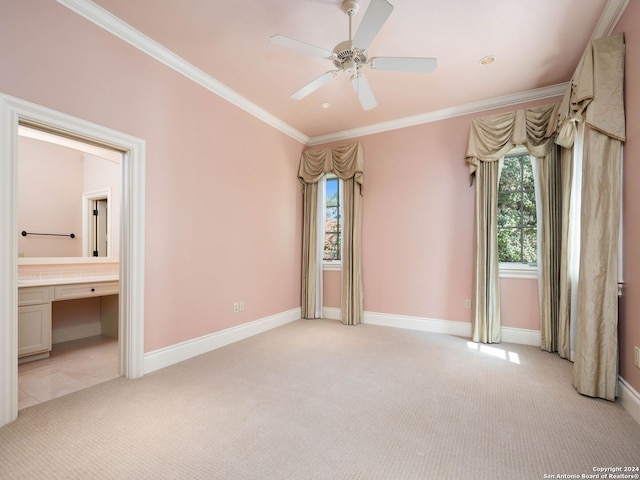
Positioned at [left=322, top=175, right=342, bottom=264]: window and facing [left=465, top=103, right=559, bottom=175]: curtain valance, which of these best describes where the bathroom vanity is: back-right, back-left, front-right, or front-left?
back-right

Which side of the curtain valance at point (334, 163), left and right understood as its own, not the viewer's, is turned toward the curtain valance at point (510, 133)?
left

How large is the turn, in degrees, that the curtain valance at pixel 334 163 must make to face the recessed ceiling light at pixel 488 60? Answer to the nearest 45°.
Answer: approximately 90° to its left

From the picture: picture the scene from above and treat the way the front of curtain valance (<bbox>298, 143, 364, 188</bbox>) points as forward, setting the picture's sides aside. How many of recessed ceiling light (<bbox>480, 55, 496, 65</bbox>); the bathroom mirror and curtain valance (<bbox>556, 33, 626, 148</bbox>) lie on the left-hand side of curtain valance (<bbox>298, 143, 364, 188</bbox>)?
2
